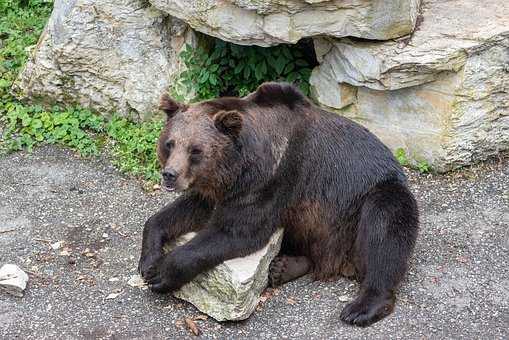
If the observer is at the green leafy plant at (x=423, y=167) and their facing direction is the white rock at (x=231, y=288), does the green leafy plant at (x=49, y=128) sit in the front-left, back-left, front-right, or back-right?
front-right

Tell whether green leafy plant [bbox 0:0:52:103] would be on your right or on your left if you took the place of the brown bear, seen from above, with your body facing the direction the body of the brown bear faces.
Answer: on your right

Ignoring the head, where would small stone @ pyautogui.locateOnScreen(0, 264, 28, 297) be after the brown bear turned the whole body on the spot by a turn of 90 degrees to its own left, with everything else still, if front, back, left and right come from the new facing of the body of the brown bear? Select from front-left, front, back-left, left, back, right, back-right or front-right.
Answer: back-right

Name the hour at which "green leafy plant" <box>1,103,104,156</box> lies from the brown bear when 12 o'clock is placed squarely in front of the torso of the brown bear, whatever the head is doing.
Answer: The green leafy plant is roughly at 3 o'clock from the brown bear.

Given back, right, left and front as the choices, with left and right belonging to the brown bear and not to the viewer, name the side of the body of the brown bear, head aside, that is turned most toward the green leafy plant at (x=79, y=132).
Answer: right

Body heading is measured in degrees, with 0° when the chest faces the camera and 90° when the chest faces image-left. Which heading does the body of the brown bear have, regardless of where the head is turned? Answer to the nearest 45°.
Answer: approximately 45°

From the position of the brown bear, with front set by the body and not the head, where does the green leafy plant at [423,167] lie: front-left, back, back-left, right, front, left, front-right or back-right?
back

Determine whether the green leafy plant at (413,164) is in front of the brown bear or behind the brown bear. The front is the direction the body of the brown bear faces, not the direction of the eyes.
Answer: behind

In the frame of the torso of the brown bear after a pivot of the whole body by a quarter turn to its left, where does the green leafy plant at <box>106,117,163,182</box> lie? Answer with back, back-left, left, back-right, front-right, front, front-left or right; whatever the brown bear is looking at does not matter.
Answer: back

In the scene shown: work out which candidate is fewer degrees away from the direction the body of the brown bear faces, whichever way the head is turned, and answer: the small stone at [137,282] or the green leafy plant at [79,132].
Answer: the small stone

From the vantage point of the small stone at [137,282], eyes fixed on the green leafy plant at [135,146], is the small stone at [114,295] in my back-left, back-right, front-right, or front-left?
back-left
